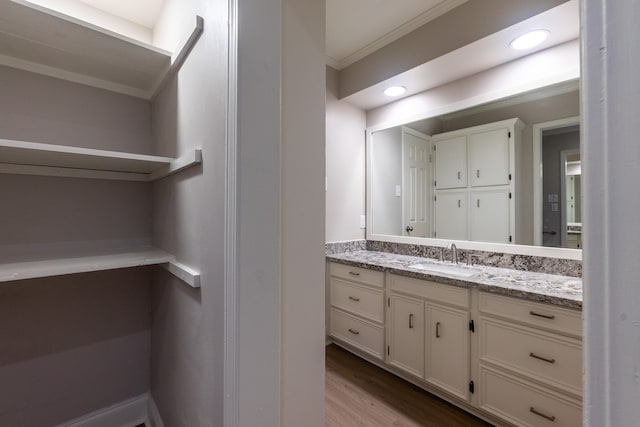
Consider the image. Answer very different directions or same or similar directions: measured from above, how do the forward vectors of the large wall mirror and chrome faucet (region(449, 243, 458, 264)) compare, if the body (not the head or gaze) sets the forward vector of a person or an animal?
same or similar directions

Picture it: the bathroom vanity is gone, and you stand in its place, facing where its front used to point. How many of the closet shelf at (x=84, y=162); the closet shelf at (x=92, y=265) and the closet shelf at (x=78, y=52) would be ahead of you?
3

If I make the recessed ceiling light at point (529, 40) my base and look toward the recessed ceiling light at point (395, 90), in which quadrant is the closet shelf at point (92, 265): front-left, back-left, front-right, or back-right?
front-left

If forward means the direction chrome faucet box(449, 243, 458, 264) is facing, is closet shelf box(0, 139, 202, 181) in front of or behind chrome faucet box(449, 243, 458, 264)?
in front

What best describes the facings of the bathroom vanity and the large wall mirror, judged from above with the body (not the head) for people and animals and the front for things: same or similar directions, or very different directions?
same or similar directions

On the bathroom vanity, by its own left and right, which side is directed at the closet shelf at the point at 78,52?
front

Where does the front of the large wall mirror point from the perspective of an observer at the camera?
facing the viewer and to the left of the viewer

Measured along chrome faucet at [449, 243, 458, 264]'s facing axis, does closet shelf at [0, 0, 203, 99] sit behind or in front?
in front

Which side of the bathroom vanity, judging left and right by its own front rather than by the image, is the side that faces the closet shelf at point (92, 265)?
front
